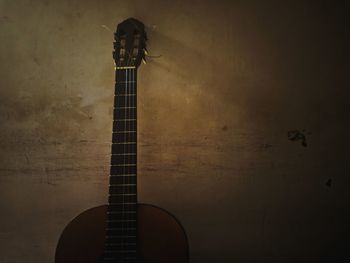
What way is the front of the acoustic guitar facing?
toward the camera
